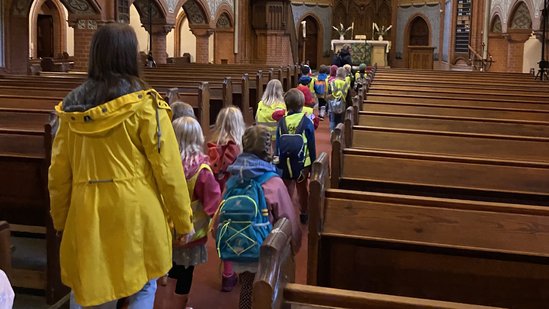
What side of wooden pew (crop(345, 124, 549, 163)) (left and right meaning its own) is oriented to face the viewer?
back

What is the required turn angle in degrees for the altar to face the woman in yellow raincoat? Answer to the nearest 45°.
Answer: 0° — it already faces them

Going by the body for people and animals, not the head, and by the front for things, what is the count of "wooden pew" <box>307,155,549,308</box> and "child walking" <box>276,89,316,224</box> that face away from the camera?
2

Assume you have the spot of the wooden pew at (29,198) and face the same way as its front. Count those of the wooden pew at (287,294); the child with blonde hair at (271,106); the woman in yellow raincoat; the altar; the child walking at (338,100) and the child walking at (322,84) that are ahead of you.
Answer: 4

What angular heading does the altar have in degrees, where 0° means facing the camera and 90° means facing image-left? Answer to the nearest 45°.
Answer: approximately 0°

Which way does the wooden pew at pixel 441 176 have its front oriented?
away from the camera

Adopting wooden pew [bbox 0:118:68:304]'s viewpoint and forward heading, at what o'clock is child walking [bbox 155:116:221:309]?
The child walking is roughly at 3 o'clock from the wooden pew.

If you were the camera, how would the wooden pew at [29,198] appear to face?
facing away from the viewer and to the right of the viewer

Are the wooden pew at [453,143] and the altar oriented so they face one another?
yes

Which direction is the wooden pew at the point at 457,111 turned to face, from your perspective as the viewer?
facing away from the viewer
